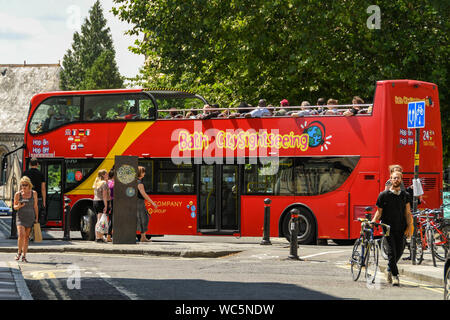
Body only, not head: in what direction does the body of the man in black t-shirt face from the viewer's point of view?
toward the camera

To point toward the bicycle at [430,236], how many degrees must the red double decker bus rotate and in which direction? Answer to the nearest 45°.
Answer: approximately 180°

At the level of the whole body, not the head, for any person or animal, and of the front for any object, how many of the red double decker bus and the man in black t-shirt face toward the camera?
1

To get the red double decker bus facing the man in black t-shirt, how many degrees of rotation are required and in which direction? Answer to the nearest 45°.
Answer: approximately 135° to its left

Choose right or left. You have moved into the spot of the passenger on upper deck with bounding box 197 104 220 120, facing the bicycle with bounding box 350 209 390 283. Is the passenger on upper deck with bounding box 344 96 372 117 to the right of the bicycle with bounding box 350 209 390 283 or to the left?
left

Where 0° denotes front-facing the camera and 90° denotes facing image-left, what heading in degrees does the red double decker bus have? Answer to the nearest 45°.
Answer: approximately 135°
